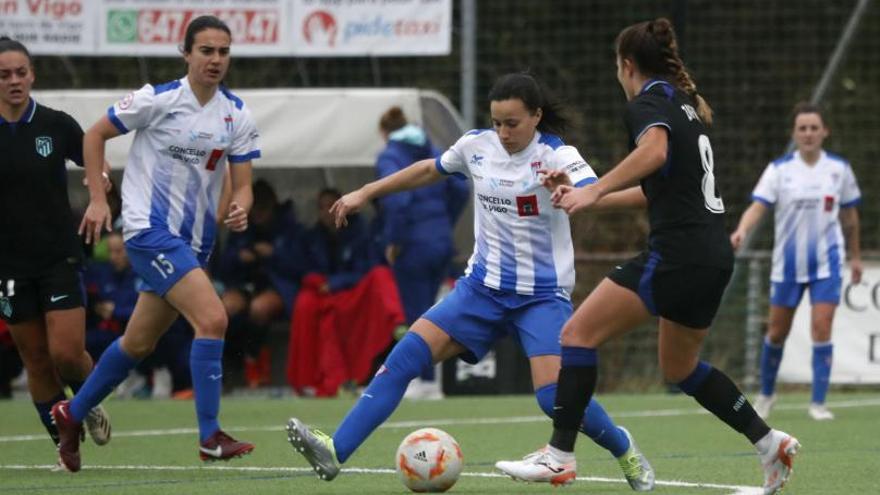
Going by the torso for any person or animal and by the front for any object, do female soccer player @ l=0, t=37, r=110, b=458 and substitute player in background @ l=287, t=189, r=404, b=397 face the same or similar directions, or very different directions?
same or similar directions

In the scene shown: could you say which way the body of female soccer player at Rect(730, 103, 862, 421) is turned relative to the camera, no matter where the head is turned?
toward the camera

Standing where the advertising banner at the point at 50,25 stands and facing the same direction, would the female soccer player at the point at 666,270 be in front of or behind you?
in front

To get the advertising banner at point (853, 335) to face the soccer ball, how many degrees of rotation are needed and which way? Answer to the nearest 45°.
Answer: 0° — it already faces it

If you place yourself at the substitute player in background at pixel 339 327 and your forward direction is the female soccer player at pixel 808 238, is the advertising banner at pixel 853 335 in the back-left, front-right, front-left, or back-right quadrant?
front-left

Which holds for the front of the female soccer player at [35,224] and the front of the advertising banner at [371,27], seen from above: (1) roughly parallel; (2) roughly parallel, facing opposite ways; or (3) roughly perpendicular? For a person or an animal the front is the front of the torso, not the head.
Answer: roughly parallel

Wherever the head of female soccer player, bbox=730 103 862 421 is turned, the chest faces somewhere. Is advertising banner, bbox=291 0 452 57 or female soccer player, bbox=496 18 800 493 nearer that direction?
the female soccer player

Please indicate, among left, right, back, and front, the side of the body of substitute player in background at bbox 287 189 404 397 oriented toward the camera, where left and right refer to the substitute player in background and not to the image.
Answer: front

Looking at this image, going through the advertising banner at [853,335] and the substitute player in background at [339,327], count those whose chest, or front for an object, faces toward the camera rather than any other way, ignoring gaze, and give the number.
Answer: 2

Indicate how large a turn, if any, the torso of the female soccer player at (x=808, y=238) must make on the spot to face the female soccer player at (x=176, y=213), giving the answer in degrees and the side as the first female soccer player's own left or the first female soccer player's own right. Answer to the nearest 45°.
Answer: approximately 45° to the first female soccer player's own right

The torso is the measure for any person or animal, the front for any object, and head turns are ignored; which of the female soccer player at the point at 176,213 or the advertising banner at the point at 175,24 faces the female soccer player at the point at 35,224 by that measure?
the advertising banner
